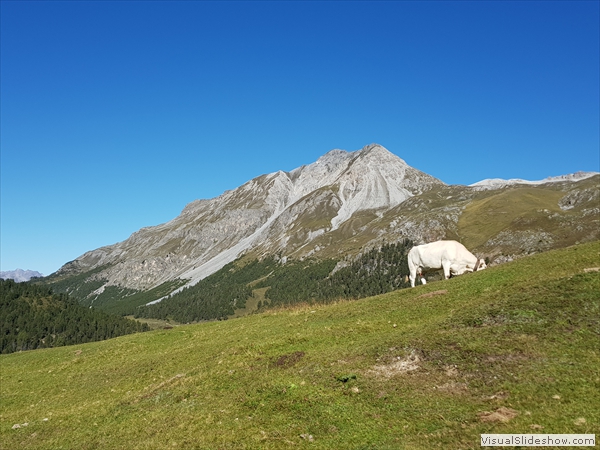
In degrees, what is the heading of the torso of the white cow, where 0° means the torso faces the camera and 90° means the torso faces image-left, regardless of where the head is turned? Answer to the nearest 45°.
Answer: approximately 270°

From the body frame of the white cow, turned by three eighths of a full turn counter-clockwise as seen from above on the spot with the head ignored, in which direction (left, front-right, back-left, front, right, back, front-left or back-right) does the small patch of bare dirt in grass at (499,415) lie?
back-left
